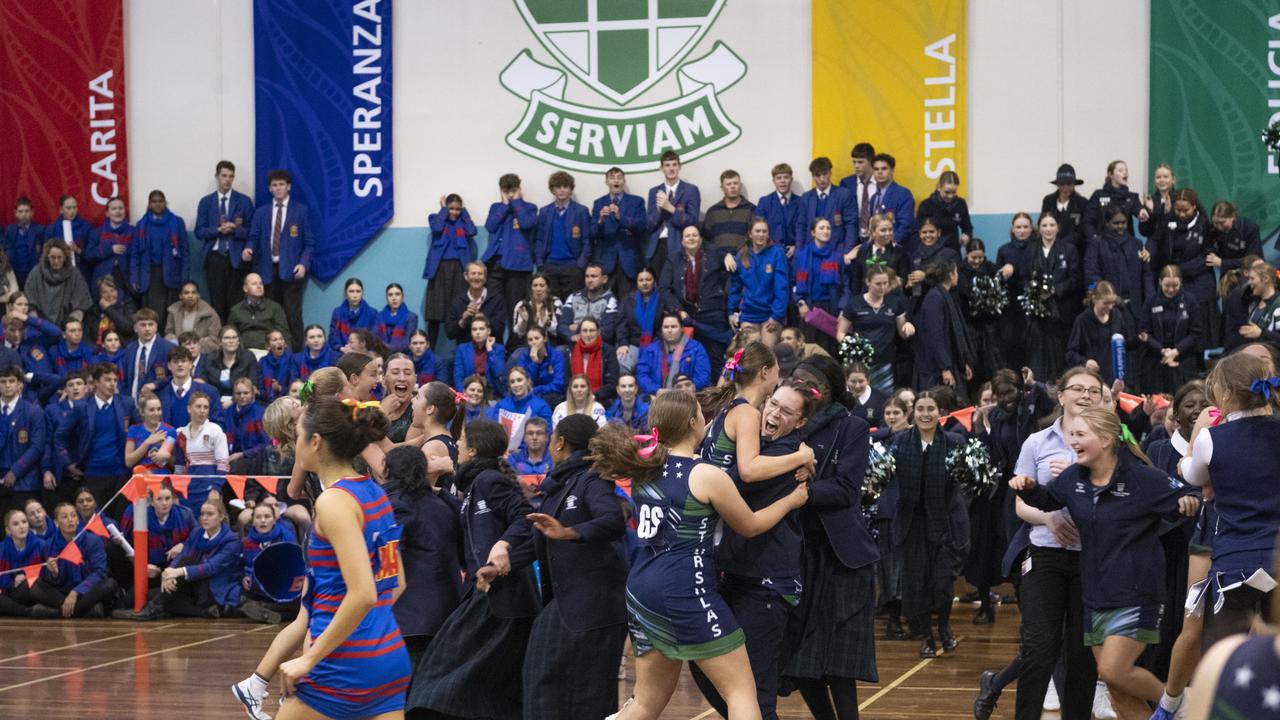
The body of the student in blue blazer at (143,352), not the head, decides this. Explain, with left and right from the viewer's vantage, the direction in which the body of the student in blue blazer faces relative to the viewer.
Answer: facing the viewer

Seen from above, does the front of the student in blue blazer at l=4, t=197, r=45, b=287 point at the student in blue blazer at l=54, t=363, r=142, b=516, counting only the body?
yes

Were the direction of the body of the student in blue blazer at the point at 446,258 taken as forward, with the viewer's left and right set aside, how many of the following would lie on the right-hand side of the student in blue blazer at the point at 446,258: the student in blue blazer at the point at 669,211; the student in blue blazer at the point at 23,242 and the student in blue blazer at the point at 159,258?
2

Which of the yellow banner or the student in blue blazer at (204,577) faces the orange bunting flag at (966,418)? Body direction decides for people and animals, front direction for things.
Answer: the yellow banner

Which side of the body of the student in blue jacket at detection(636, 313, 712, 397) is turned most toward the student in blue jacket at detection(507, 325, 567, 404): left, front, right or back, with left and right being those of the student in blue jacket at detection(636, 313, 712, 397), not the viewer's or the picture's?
right

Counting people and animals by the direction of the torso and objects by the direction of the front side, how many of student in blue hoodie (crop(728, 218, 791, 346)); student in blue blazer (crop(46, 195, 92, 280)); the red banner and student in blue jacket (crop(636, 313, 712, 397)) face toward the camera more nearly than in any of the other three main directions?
4

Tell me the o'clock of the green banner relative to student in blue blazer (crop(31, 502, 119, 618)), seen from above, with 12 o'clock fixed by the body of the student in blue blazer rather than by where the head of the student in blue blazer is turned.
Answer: The green banner is roughly at 9 o'clock from the student in blue blazer.

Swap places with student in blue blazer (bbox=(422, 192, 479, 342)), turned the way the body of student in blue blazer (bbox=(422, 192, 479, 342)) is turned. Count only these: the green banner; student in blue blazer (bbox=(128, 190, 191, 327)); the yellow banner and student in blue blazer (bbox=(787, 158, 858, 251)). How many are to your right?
1

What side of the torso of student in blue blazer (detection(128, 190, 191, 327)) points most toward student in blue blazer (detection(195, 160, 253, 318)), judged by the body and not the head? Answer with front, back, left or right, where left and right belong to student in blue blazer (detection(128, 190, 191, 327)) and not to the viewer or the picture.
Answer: left

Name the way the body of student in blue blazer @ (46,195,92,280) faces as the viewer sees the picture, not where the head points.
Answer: toward the camera

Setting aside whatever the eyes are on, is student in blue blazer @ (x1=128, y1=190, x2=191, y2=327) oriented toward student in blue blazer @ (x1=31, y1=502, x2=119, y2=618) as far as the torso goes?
yes

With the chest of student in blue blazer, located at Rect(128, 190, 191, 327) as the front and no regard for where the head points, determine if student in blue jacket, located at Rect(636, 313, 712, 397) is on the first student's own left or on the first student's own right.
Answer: on the first student's own left

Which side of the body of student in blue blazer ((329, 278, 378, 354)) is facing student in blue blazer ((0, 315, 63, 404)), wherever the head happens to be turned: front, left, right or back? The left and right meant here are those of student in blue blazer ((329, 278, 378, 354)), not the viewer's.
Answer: right

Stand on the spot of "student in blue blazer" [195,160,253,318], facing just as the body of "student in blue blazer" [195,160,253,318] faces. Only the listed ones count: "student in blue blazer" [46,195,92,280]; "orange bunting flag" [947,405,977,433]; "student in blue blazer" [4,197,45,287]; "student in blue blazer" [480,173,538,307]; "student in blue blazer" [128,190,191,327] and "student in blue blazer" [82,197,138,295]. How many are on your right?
4

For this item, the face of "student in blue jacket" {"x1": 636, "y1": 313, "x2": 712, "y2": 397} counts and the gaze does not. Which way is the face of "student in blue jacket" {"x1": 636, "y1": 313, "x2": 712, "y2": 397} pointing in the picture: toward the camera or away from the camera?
toward the camera

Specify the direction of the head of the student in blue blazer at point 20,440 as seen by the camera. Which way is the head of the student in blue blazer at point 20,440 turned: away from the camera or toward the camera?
toward the camera

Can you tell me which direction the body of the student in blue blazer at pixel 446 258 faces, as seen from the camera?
toward the camera

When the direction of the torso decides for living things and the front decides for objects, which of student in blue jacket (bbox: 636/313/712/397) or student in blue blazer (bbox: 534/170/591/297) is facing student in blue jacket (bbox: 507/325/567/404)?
student in blue blazer (bbox: 534/170/591/297)
